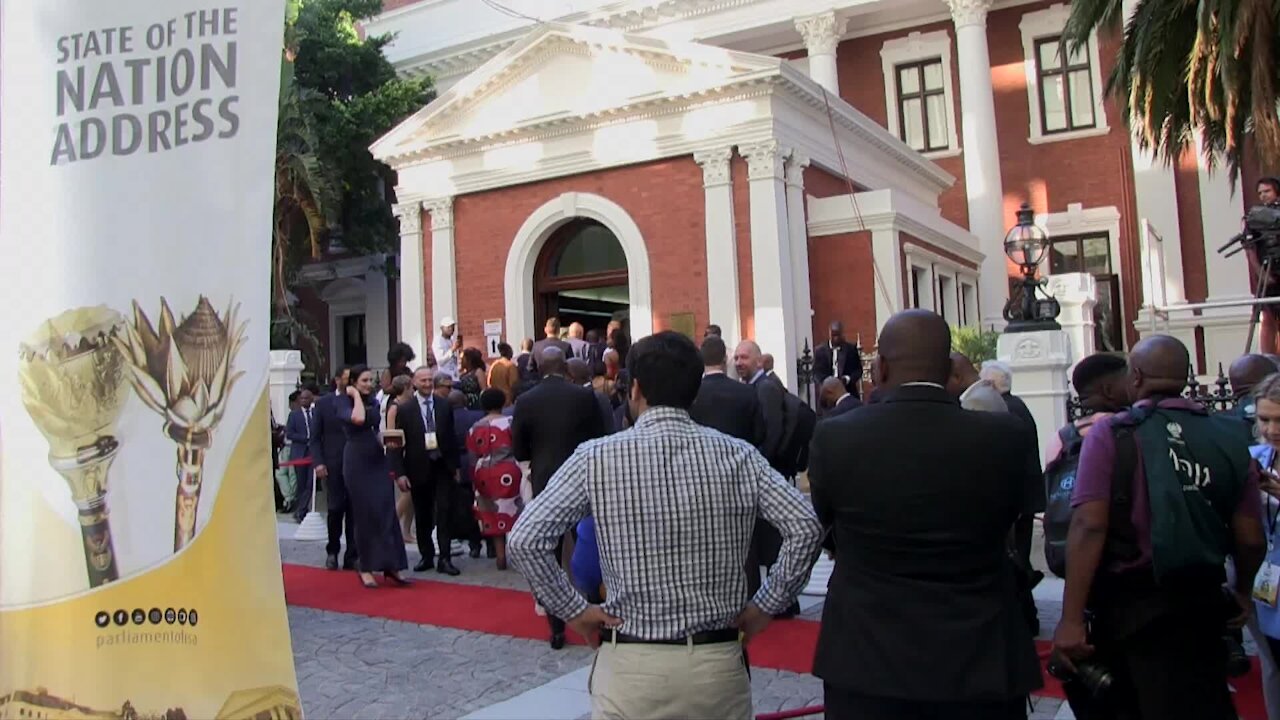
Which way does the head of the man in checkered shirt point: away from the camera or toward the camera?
away from the camera

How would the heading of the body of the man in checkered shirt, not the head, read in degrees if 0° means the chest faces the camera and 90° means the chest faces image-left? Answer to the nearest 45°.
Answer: approximately 180°

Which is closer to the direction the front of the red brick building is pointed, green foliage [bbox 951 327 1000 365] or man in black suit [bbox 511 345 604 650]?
the man in black suit

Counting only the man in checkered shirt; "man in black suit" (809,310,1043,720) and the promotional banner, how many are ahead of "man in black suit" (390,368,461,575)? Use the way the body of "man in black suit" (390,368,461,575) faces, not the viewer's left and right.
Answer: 3

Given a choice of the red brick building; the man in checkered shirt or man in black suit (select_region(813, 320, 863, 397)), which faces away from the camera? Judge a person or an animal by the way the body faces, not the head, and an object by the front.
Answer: the man in checkered shirt

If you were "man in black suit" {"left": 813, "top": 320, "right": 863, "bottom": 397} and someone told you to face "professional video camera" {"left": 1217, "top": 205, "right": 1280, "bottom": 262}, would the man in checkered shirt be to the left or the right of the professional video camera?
right

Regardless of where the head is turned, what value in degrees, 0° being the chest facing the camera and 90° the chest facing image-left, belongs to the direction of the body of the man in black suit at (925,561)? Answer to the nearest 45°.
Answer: approximately 180°

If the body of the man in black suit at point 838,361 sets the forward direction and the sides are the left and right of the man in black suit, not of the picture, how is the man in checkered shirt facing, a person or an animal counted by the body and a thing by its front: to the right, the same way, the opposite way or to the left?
the opposite way

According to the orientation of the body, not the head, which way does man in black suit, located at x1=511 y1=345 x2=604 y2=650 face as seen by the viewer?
away from the camera

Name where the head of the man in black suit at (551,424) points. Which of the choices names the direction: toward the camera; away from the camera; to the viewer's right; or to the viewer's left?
away from the camera

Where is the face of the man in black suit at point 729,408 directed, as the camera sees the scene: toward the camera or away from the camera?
away from the camera

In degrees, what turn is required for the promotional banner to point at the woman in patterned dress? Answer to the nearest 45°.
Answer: approximately 135° to its left
